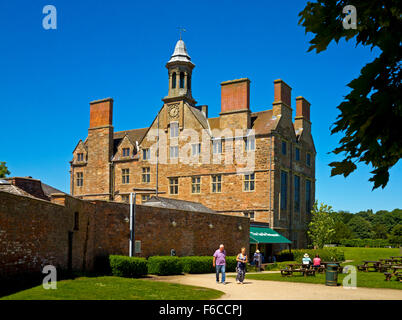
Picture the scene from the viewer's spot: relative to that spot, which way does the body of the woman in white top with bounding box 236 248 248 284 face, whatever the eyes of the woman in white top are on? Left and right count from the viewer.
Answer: facing the viewer

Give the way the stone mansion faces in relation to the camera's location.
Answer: facing the viewer and to the left of the viewer

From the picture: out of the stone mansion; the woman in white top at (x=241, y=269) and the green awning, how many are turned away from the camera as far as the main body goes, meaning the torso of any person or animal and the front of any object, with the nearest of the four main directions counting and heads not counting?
0

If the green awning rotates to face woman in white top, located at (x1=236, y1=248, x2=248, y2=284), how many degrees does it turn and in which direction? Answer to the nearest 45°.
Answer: approximately 45° to its right

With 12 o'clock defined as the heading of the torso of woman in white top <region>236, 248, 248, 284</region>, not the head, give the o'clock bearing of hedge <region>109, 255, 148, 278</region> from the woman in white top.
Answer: The hedge is roughly at 3 o'clock from the woman in white top.

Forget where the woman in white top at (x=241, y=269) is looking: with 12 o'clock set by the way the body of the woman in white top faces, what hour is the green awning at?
The green awning is roughly at 6 o'clock from the woman in white top.

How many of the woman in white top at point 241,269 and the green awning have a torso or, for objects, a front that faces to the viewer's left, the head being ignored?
0

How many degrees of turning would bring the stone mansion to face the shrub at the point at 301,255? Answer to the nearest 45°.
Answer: approximately 90° to its left

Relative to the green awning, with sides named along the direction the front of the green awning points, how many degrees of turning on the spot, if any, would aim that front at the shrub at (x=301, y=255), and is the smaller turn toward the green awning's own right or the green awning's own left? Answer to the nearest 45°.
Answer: approximately 90° to the green awning's own left
